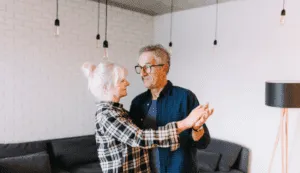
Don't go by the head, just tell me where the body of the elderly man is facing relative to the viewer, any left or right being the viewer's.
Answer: facing the viewer and to the left of the viewer

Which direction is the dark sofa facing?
toward the camera

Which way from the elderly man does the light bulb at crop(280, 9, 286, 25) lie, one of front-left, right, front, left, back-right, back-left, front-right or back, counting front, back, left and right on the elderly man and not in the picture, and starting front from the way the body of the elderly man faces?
back

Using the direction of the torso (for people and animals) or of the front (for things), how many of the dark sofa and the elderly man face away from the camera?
0

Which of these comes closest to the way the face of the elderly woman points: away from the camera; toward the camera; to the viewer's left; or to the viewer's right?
to the viewer's right

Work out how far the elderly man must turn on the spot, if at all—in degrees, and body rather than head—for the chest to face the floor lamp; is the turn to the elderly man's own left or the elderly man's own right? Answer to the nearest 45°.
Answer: approximately 180°

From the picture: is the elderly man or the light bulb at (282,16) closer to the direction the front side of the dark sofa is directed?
the elderly man

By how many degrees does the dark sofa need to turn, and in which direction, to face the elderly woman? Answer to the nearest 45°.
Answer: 0° — it already faces them

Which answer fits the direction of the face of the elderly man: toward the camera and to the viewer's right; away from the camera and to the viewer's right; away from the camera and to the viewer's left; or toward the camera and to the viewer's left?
toward the camera and to the viewer's left

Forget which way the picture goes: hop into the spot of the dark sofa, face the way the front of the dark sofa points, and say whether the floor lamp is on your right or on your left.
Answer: on your left
